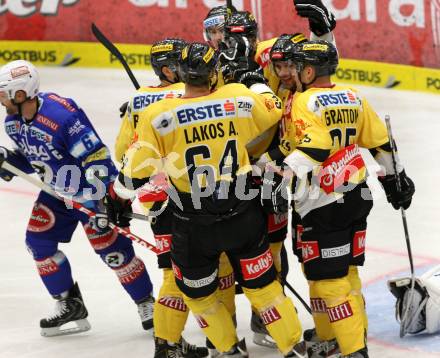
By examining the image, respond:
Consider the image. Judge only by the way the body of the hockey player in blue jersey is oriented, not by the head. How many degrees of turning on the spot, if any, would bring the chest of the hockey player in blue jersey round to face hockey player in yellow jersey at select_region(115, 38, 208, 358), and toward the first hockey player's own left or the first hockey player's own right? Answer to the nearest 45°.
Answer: approximately 90° to the first hockey player's own left

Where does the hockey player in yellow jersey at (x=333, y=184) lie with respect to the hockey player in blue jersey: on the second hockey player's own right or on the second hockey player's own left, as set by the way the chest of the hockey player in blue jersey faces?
on the second hockey player's own left

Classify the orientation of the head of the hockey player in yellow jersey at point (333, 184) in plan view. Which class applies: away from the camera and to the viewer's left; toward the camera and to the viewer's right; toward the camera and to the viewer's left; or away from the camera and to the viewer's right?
away from the camera and to the viewer's left

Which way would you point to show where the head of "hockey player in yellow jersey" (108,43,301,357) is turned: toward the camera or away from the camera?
away from the camera

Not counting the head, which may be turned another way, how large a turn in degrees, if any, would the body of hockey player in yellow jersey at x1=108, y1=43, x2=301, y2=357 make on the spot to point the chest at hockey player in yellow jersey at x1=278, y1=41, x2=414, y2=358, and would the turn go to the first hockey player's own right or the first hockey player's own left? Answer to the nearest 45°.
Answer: approximately 90° to the first hockey player's own right

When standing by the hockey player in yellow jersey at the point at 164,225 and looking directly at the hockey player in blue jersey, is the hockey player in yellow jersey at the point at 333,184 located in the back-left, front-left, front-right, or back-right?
back-right

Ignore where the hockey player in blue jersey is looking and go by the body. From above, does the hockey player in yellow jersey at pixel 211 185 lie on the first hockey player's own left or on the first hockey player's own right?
on the first hockey player's own left

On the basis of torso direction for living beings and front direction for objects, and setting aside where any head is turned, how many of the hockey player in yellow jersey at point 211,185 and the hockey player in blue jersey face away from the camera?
1

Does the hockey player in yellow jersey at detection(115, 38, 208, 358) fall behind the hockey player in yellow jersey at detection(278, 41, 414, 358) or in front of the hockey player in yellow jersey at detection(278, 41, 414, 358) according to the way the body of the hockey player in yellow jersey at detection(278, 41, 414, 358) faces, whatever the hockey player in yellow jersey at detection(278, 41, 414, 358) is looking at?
in front

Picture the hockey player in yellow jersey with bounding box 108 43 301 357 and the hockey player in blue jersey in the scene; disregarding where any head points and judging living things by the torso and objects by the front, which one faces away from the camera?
the hockey player in yellow jersey

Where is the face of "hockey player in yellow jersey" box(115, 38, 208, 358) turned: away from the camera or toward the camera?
away from the camera

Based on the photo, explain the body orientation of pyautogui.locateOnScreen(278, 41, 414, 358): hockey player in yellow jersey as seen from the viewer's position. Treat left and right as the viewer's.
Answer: facing away from the viewer and to the left of the viewer

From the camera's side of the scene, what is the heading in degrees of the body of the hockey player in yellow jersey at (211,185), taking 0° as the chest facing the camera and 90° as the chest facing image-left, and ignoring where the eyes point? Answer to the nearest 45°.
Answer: approximately 180°
